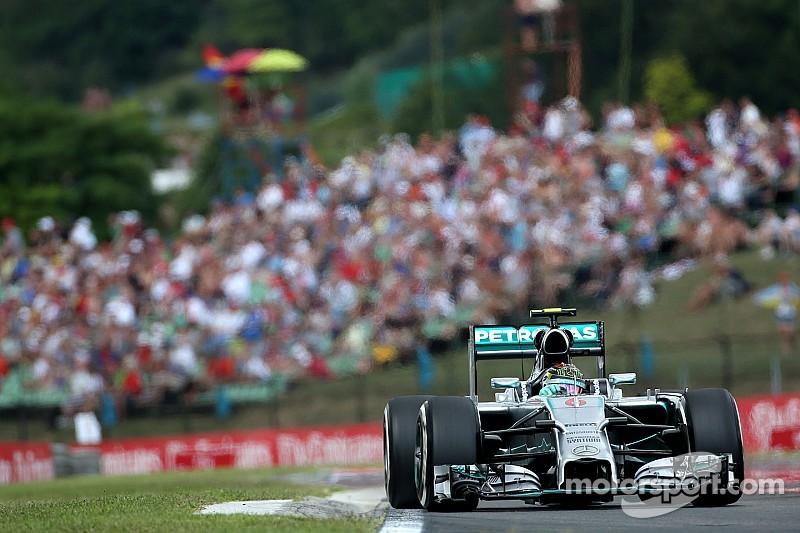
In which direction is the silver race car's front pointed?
toward the camera

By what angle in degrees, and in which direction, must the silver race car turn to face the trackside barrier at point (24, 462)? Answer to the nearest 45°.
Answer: approximately 135° to its right

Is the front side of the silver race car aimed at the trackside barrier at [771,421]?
no

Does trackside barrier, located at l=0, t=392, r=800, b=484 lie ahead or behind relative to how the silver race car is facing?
behind
